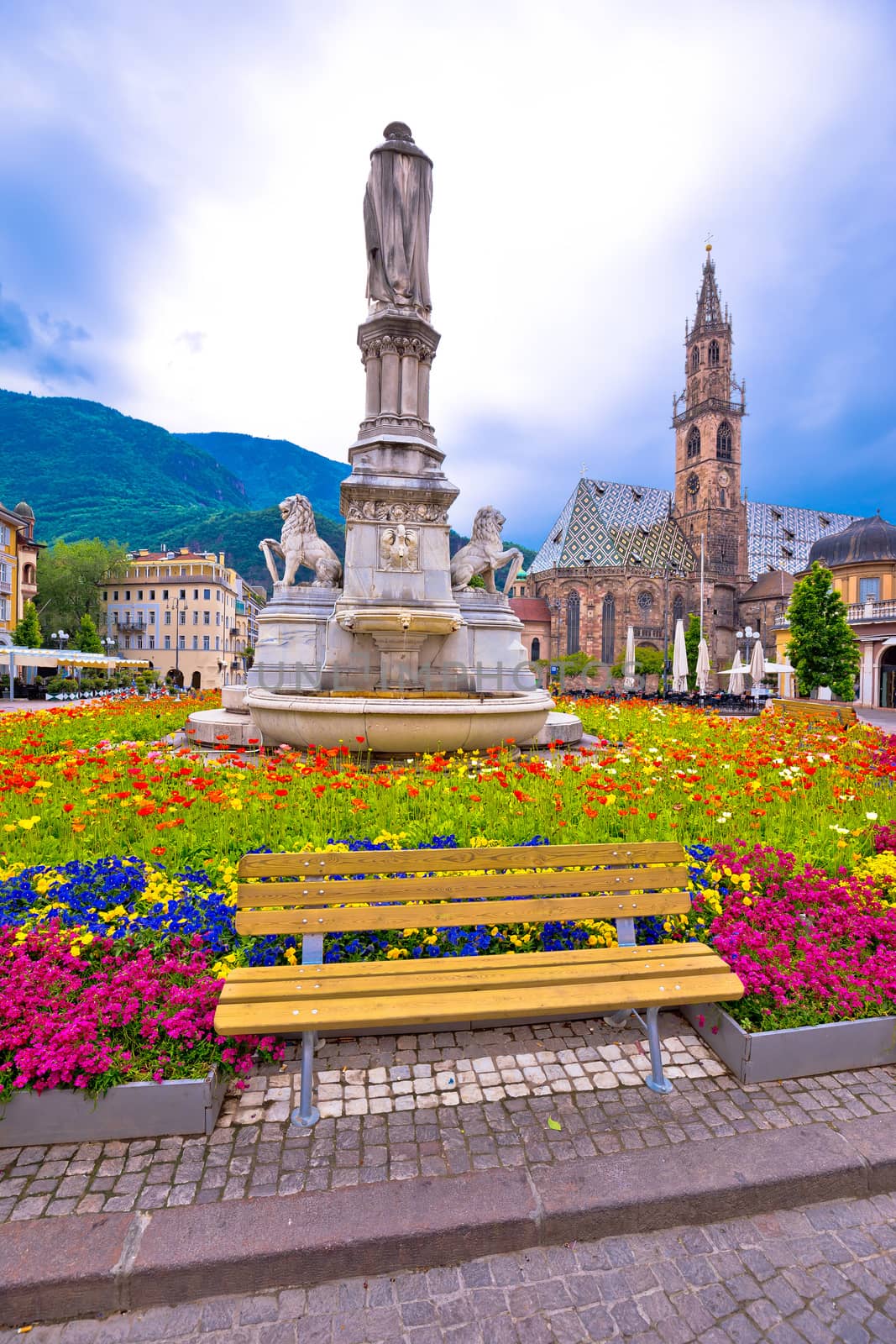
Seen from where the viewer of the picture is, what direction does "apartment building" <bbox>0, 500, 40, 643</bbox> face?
facing the viewer and to the right of the viewer

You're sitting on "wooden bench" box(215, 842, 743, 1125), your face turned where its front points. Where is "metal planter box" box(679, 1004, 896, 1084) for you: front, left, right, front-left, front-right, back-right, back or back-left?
left

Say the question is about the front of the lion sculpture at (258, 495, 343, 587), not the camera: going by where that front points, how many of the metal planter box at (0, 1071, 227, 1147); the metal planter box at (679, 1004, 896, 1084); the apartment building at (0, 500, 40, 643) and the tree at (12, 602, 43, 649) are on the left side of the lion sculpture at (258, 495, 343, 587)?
2

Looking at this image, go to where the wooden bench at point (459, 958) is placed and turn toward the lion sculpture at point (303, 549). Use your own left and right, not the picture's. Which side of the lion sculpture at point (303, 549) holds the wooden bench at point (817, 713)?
right

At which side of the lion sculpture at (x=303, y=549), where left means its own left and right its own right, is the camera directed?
left

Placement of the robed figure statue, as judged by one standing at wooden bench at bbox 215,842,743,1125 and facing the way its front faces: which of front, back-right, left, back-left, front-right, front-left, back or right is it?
back

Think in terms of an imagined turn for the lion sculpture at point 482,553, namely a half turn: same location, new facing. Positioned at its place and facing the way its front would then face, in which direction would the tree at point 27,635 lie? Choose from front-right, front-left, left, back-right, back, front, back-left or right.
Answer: front-right

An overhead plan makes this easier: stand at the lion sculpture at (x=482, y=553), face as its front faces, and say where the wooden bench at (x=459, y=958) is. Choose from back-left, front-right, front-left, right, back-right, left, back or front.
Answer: right

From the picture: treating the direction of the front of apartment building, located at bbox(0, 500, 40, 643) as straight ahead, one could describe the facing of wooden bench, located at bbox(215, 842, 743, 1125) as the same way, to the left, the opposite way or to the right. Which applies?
to the right

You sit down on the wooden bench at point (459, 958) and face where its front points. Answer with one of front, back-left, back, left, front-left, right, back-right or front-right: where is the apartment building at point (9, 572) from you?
back-right

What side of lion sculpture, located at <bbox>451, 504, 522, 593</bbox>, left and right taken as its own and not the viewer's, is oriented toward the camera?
right

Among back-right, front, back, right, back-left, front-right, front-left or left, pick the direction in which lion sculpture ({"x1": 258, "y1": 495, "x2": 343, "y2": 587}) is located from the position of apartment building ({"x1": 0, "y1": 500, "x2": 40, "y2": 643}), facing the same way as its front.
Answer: front-right
